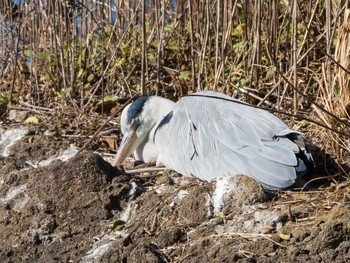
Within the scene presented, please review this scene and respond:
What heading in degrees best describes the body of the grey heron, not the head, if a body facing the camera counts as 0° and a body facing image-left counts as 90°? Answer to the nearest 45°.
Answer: approximately 90°

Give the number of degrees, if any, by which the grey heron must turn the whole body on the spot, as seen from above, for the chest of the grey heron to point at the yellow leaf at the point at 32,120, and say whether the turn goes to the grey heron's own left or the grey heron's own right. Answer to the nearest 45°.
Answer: approximately 45° to the grey heron's own right

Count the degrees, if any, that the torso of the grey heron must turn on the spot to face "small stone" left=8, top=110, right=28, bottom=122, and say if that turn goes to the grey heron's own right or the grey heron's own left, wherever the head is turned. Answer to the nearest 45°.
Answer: approximately 45° to the grey heron's own right

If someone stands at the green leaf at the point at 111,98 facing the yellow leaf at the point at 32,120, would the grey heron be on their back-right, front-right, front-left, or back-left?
back-left

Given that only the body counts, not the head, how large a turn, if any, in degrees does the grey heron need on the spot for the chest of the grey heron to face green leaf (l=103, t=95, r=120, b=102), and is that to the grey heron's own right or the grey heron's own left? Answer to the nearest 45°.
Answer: approximately 45° to the grey heron's own right

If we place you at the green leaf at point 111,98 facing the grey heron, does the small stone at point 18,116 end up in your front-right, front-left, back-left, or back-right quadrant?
back-right
